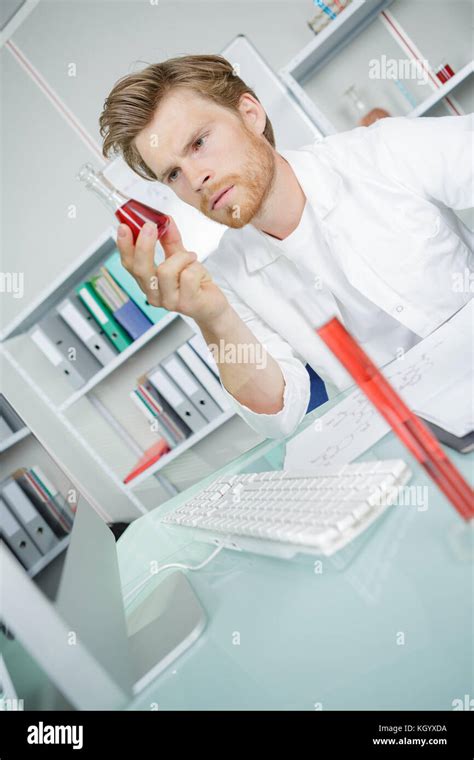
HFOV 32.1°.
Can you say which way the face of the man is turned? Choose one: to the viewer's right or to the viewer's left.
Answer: to the viewer's left

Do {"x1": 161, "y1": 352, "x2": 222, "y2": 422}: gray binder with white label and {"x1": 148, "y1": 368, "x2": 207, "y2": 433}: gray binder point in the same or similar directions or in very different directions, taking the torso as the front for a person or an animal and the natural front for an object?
same or similar directions

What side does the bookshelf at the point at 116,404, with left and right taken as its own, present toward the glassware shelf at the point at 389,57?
left

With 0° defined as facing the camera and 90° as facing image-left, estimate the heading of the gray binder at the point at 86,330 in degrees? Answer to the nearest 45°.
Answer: approximately 0°

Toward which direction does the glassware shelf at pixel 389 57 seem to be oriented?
toward the camera

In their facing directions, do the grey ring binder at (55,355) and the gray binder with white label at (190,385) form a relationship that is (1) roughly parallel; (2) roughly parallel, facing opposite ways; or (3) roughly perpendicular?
roughly parallel

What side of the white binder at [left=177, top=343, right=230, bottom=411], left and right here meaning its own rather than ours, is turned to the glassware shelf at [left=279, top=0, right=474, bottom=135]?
left

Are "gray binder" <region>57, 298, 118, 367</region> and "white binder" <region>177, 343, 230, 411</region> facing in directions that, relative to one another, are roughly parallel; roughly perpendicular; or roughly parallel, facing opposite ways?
roughly parallel
